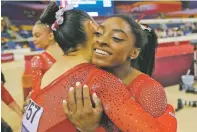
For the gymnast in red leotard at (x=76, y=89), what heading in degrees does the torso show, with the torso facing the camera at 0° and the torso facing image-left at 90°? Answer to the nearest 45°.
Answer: approximately 225°

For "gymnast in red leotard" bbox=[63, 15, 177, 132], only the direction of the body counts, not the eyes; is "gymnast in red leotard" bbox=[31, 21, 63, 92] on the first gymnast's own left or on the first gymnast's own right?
on the first gymnast's own right

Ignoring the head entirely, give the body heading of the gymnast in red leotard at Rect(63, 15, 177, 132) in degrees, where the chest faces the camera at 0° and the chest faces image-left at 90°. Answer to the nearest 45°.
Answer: approximately 45°
